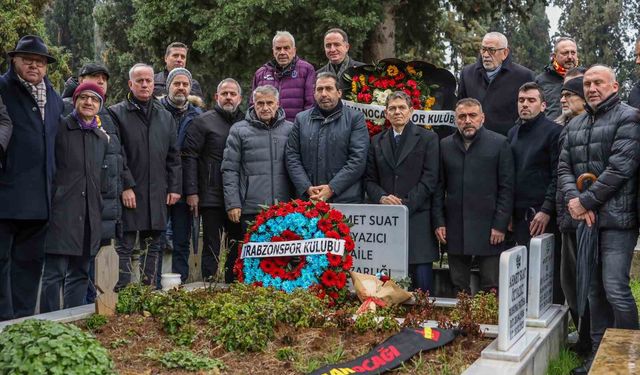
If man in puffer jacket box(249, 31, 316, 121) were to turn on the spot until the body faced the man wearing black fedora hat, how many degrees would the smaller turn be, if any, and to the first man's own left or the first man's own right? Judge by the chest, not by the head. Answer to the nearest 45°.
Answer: approximately 45° to the first man's own right

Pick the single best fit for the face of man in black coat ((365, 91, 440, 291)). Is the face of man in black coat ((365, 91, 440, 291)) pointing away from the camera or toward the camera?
toward the camera

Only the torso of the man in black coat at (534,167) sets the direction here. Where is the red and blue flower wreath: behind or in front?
in front

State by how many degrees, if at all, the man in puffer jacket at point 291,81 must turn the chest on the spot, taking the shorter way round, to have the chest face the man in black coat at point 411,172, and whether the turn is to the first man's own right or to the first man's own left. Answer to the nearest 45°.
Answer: approximately 45° to the first man's own left

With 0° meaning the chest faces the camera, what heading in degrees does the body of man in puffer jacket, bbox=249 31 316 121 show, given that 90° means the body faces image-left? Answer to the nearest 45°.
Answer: approximately 0°

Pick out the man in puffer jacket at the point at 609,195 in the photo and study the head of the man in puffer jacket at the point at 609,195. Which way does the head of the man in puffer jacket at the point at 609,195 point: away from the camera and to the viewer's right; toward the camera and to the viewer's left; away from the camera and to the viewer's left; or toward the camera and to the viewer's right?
toward the camera and to the viewer's left

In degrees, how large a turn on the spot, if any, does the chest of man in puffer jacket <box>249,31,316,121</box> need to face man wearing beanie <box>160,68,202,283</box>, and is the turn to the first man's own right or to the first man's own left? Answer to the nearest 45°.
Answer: approximately 90° to the first man's own right

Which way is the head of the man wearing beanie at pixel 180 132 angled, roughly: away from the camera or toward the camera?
toward the camera

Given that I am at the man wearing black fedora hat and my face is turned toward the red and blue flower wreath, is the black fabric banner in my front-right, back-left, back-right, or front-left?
front-right

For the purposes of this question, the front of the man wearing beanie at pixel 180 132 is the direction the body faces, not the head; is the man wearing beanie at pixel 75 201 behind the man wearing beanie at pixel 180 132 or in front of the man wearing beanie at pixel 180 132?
in front

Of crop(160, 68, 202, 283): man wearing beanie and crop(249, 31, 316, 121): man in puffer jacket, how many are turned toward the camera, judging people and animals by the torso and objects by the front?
2

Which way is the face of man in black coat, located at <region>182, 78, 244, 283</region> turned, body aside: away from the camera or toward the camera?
toward the camera

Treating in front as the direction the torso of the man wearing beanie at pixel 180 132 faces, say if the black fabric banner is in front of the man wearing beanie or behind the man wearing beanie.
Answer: in front

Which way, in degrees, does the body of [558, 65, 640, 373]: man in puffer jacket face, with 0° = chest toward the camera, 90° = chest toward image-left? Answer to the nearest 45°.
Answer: approximately 45°
